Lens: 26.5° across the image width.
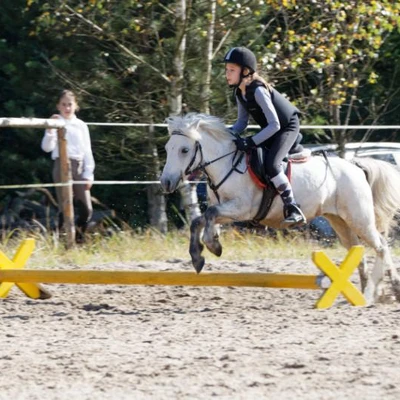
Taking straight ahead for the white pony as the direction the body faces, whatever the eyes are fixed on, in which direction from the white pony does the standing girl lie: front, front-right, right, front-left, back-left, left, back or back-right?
front-right

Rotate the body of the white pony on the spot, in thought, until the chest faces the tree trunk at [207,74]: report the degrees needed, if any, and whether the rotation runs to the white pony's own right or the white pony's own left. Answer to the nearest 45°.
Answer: approximately 90° to the white pony's own right

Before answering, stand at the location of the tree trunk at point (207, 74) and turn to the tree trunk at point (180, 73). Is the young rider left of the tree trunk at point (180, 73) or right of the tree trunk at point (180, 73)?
left

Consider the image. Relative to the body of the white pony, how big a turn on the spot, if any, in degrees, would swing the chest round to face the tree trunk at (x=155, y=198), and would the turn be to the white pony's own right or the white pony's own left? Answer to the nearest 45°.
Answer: approximately 90° to the white pony's own right

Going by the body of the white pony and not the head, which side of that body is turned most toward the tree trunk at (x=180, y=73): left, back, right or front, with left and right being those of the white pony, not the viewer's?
right

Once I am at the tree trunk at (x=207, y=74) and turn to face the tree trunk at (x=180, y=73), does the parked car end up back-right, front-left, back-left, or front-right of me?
back-left

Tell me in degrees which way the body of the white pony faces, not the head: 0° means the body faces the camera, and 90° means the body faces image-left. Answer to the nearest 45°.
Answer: approximately 90°

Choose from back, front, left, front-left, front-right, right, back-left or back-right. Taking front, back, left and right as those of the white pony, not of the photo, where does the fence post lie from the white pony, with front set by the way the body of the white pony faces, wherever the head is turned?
front-right

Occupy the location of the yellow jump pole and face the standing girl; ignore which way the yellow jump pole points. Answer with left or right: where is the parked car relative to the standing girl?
right
